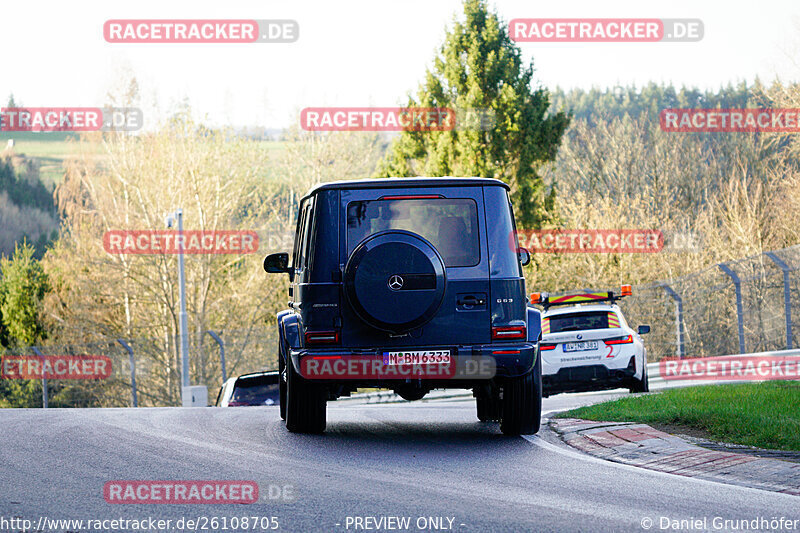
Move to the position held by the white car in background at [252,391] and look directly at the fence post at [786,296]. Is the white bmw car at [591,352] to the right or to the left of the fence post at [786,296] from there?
right

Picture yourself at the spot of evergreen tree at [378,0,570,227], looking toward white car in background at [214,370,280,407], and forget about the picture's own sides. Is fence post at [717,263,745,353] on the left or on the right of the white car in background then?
left

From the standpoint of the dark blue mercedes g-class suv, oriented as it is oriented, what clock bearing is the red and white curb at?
The red and white curb is roughly at 4 o'clock from the dark blue mercedes g-class suv.

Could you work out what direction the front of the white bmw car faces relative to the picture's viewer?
facing away from the viewer

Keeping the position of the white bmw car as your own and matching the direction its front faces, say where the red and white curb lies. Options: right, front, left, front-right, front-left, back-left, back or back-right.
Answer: back

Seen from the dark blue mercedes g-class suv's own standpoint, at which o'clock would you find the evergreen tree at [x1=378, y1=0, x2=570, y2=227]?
The evergreen tree is roughly at 12 o'clock from the dark blue mercedes g-class suv.

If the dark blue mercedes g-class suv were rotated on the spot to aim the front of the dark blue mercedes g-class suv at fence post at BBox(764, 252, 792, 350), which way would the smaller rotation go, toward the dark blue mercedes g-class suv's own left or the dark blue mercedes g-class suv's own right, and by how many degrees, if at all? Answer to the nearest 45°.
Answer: approximately 45° to the dark blue mercedes g-class suv's own right

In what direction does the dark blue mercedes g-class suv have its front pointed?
away from the camera
